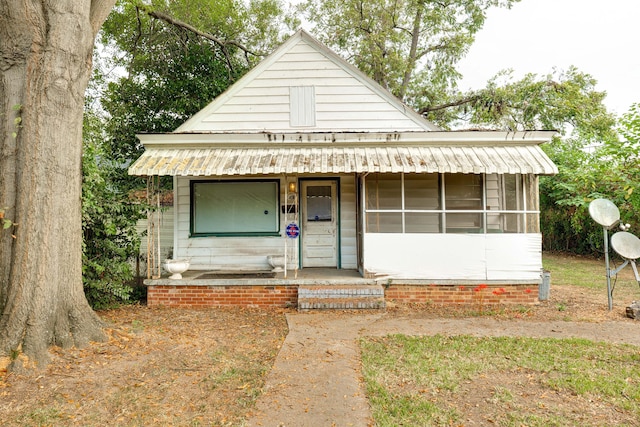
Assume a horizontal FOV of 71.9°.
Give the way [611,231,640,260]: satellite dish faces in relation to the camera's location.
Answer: facing the viewer and to the right of the viewer

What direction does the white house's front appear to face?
toward the camera

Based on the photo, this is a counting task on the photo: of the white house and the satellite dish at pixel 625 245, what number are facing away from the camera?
0

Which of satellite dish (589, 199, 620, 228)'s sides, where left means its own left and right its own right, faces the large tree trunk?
right

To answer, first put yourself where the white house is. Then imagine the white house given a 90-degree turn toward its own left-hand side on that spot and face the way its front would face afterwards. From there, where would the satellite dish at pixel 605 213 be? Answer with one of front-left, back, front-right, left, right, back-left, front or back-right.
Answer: front

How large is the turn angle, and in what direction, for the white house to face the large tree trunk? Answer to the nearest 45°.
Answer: approximately 45° to its right

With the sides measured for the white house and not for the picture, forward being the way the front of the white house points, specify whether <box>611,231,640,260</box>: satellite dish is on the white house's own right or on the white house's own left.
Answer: on the white house's own left

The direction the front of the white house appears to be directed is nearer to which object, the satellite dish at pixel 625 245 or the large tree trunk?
the large tree trunk

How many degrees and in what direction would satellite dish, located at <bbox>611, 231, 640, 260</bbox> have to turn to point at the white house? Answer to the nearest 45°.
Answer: approximately 90° to its right

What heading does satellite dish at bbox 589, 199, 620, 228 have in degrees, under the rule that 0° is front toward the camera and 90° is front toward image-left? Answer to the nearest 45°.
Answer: approximately 315°
